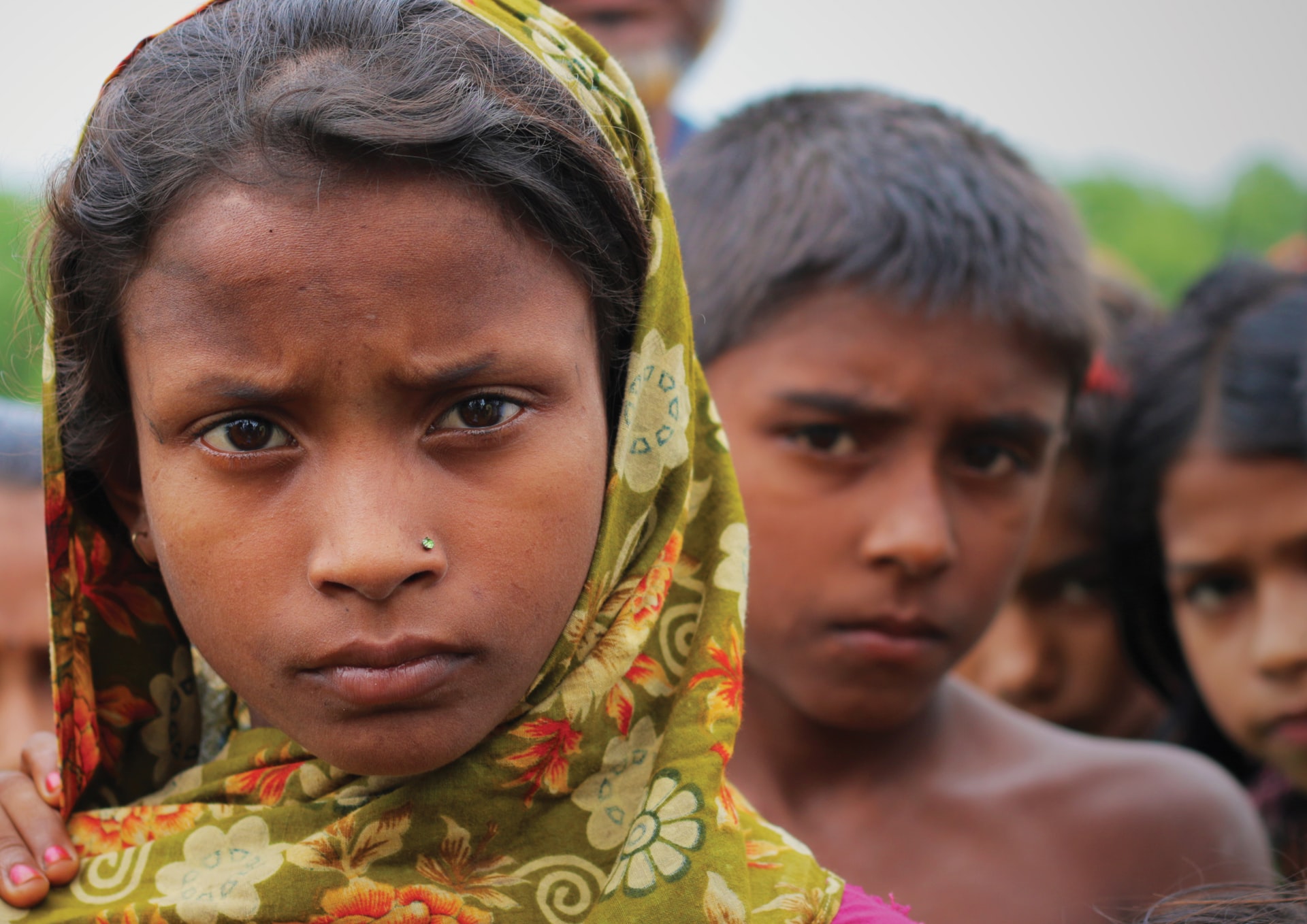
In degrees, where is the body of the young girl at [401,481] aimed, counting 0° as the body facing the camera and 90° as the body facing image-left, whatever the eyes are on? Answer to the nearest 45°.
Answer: approximately 0°

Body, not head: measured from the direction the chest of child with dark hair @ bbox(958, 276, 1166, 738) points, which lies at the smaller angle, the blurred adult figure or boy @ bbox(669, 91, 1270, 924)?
the boy

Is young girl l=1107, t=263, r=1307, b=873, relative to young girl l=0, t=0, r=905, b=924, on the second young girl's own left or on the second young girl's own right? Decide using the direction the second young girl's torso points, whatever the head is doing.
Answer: on the second young girl's own left

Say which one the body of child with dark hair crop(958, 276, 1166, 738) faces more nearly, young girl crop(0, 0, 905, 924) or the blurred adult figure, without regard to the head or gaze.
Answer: the young girl

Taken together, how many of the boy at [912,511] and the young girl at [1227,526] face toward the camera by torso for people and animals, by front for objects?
2

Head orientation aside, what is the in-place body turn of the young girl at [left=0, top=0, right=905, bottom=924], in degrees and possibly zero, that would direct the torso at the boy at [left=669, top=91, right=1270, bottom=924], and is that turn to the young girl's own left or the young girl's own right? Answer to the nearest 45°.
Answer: approximately 135° to the young girl's own left

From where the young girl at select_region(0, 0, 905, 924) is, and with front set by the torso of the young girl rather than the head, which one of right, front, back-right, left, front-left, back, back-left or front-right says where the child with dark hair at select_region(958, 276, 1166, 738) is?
back-left

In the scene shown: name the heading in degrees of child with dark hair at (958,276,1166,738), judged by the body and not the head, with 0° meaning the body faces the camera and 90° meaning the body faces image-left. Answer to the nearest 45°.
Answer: approximately 45°
